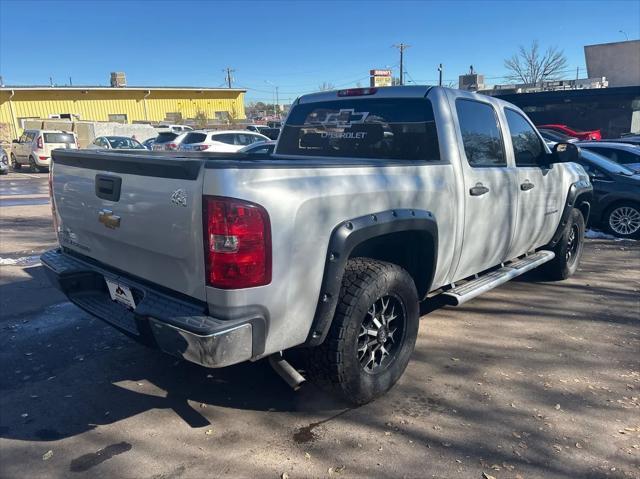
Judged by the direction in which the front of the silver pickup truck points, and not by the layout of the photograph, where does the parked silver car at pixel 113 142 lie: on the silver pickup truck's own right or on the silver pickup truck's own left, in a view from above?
on the silver pickup truck's own left

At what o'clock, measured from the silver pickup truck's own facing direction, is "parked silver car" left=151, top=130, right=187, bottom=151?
The parked silver car is roughly at 10 o'clock from the silver pickup truck.

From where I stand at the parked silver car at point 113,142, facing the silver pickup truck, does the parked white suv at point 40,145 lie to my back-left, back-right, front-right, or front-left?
back-right

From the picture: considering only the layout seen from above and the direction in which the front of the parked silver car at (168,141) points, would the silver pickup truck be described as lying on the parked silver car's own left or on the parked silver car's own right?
on the parked silver car's own right

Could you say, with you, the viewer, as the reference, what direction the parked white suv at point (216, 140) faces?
facing away from the viewer and to the right of the viewer

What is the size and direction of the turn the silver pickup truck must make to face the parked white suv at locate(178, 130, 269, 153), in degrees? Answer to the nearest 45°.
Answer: approximately 45° to its left

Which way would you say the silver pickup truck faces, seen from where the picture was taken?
facing away from the viewer and to the right of the viewer

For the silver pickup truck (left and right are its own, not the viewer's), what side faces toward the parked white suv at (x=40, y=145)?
left
